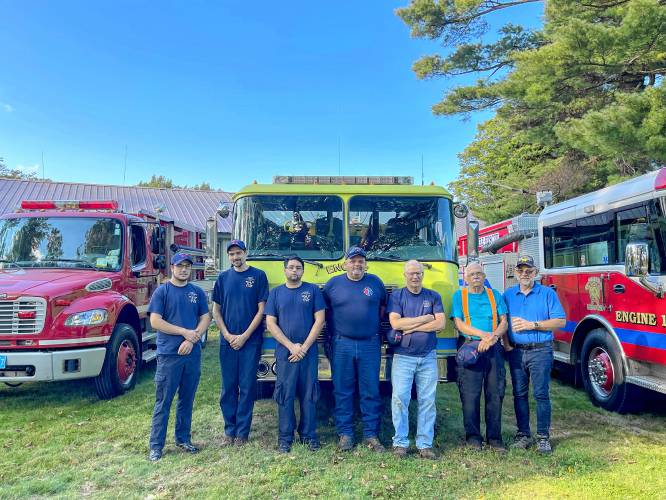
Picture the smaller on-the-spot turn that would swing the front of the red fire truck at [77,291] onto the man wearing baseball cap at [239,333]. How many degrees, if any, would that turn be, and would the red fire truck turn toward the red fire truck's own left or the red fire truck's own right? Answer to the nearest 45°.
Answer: approximately 90° to the red fire truck's own left

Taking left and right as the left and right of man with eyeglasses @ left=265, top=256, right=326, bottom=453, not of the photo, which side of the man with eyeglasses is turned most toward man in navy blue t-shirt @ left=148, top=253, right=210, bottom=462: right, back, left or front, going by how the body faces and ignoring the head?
right

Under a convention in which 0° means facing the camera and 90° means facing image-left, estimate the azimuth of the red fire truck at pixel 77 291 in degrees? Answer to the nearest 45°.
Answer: approximately 45°

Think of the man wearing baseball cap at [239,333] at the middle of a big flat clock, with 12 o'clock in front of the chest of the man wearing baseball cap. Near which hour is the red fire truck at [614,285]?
The red fire truck is roughly at 9 o'clock from the man wearing baseball cap.

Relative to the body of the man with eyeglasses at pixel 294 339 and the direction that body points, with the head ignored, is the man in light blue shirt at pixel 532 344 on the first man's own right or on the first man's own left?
on the first man's own left
